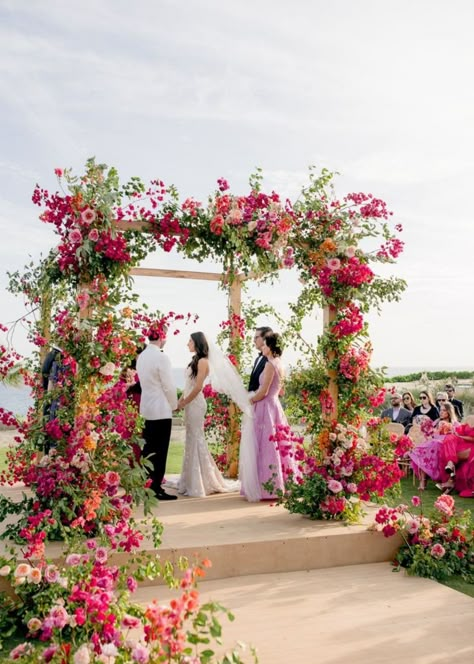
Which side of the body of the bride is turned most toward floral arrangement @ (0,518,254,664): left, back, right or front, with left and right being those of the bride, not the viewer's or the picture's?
left

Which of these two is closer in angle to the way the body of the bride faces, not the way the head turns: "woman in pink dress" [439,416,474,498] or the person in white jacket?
the person in white jacket

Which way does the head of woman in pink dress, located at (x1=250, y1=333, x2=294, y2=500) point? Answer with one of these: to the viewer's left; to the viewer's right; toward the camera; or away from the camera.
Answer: to the viewer's left

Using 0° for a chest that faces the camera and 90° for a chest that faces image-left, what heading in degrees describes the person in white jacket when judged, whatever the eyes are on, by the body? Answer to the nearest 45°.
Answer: approximately 225°

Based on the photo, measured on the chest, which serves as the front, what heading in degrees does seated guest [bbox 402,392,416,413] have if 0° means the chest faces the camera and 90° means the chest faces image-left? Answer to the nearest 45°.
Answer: approximately 45°

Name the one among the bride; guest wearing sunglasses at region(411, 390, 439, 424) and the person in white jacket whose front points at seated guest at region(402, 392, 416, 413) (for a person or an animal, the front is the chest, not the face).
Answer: the person in white jacket

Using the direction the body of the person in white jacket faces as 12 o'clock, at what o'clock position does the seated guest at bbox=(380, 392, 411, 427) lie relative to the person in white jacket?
The seated guest is roughly at 12 o'clock from the person in white jacket.

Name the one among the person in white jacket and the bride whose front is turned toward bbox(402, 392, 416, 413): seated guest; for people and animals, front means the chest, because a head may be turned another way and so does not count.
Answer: the person in white jacket

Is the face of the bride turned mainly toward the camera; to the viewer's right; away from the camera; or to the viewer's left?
to the viewer's left

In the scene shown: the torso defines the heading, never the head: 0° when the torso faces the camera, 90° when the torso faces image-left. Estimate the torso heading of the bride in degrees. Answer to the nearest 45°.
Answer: approximately 90°

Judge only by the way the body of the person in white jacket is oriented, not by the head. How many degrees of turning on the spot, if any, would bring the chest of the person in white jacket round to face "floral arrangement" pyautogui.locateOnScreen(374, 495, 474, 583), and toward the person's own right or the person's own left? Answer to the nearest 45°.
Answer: approximately 90° to the person's own right
